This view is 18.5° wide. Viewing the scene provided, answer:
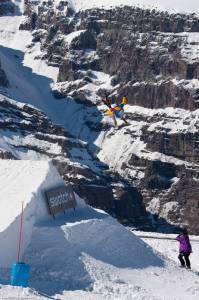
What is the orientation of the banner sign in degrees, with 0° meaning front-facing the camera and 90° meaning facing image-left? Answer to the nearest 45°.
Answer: approximately 0°
